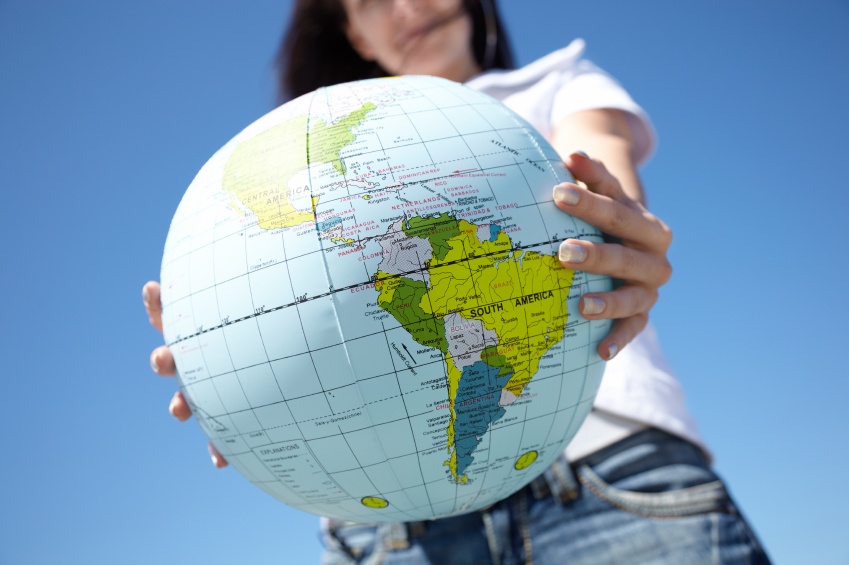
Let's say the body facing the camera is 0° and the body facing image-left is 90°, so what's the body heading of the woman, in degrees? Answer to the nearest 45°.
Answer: approximately 0°
